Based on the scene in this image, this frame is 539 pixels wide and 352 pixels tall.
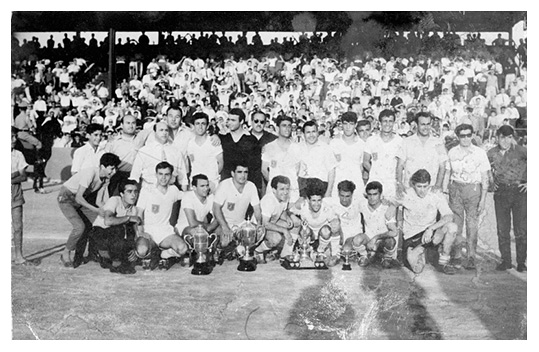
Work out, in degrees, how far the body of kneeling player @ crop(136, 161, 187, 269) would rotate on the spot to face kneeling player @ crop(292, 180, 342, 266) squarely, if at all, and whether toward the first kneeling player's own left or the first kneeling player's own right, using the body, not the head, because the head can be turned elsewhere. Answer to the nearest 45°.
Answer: approximately 90° to the first kneeling player's own left

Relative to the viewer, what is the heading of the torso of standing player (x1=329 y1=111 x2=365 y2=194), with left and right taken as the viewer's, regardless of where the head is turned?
facing the viewer

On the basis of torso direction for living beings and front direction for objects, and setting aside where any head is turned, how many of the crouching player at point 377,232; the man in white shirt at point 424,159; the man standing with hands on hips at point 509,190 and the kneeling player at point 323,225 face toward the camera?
4

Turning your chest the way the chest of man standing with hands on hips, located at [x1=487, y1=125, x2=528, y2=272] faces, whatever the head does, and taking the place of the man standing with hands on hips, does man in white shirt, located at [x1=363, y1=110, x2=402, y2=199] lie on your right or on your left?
on your right

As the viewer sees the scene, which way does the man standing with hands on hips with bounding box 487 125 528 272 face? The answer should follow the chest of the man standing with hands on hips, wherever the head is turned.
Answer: toward the camera

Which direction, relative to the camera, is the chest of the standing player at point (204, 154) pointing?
toward the camera

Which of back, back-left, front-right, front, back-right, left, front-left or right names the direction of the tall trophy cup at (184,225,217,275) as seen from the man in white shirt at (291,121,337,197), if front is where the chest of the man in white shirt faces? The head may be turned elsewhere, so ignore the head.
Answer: right

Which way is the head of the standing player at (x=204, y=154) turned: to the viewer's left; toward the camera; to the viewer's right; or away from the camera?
toward the camera

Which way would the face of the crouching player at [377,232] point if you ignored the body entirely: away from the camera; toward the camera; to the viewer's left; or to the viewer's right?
toward the camera

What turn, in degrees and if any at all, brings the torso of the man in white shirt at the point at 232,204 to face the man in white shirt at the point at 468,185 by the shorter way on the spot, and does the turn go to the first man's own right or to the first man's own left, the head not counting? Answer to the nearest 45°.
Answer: approximately 90° to the first man's own left

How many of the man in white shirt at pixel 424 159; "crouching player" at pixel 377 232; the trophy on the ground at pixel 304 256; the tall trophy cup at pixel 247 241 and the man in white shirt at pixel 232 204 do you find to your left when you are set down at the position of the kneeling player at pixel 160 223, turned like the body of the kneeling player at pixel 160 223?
5

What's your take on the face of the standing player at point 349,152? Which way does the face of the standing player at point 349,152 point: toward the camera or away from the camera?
toward the camera

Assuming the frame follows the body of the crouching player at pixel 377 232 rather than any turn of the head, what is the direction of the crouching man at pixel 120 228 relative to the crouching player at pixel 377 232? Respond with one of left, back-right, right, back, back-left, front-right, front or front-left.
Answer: right

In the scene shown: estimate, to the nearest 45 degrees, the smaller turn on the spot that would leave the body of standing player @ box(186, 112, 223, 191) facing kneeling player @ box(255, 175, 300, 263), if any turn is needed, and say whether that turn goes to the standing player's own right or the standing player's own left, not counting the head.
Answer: approximately 90° to the standing player's own left

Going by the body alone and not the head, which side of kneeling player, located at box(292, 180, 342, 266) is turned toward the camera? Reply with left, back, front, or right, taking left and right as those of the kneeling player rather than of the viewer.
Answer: front

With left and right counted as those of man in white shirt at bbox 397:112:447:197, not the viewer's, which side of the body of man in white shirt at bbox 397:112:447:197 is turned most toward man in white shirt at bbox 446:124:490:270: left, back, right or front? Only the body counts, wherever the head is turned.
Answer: left

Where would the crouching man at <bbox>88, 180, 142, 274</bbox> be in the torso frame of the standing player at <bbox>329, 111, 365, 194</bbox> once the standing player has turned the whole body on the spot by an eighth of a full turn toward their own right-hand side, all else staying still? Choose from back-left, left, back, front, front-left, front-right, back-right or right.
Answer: front-right

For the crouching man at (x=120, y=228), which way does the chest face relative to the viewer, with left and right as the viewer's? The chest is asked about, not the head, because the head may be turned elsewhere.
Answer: facing the viewer and to the right of the viewer
